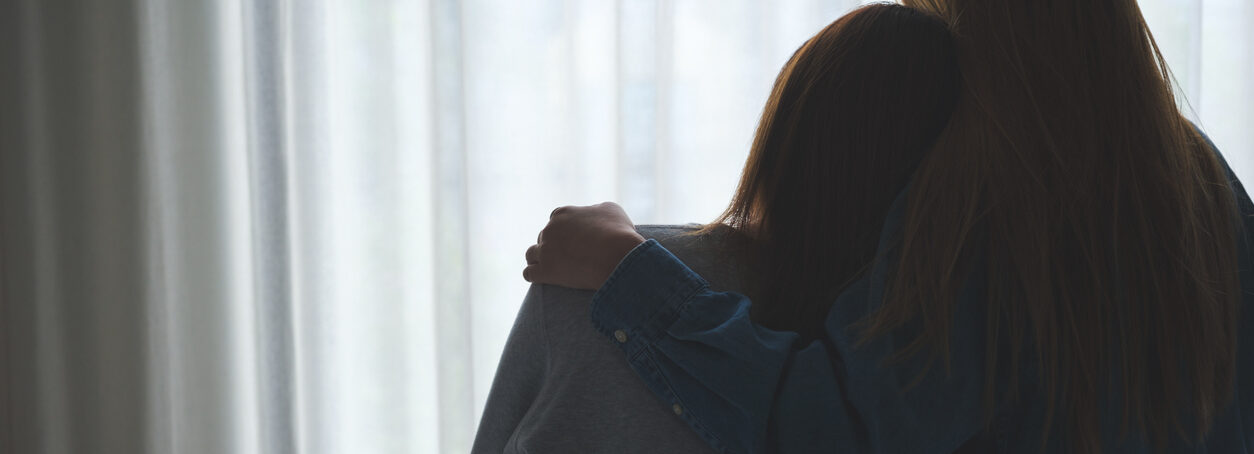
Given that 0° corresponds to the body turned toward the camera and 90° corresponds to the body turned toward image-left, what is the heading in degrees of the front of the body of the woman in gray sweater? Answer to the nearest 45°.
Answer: approximately 180°

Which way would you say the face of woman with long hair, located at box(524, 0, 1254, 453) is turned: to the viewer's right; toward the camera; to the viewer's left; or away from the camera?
away from the camera

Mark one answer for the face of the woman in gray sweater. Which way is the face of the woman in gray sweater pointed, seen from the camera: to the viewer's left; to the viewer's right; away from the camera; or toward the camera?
away from the camera
